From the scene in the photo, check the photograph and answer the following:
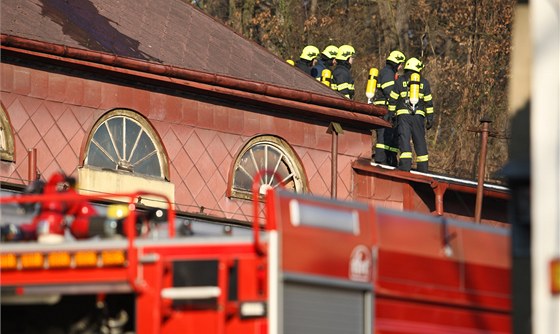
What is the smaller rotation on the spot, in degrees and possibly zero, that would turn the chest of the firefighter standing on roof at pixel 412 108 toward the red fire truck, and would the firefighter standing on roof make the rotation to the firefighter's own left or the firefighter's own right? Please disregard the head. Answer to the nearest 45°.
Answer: approximately 180°

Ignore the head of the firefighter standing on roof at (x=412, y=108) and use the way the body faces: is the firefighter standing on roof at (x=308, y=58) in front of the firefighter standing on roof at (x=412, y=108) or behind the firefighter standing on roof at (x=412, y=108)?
in front

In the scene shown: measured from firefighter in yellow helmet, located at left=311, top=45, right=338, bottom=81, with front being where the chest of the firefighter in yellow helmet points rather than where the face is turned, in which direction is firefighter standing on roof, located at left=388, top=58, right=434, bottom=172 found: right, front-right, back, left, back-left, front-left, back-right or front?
front-right

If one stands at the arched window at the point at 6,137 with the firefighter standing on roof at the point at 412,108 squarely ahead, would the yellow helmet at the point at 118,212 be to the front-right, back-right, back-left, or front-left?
back-right

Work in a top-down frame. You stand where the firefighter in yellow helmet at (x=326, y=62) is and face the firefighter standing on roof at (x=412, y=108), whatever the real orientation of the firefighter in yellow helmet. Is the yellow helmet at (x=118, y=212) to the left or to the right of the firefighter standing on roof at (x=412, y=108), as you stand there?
right

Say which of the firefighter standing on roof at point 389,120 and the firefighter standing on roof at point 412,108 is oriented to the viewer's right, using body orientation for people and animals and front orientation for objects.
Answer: the firefighter standing on roof at point 389,120

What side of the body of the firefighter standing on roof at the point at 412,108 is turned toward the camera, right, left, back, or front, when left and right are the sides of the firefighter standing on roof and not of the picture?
back
